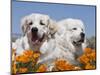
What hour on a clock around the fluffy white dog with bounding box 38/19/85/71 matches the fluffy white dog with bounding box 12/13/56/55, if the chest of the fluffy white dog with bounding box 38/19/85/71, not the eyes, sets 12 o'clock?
the fluffy white dog with bounding box 12/13/56/55 is roughly at 4 o'clock from the fluffy white dog with bounding box 38/19/85/71.

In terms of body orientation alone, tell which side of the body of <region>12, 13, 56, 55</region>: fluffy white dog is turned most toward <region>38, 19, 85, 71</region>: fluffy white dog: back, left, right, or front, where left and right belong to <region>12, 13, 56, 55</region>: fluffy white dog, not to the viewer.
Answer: left
